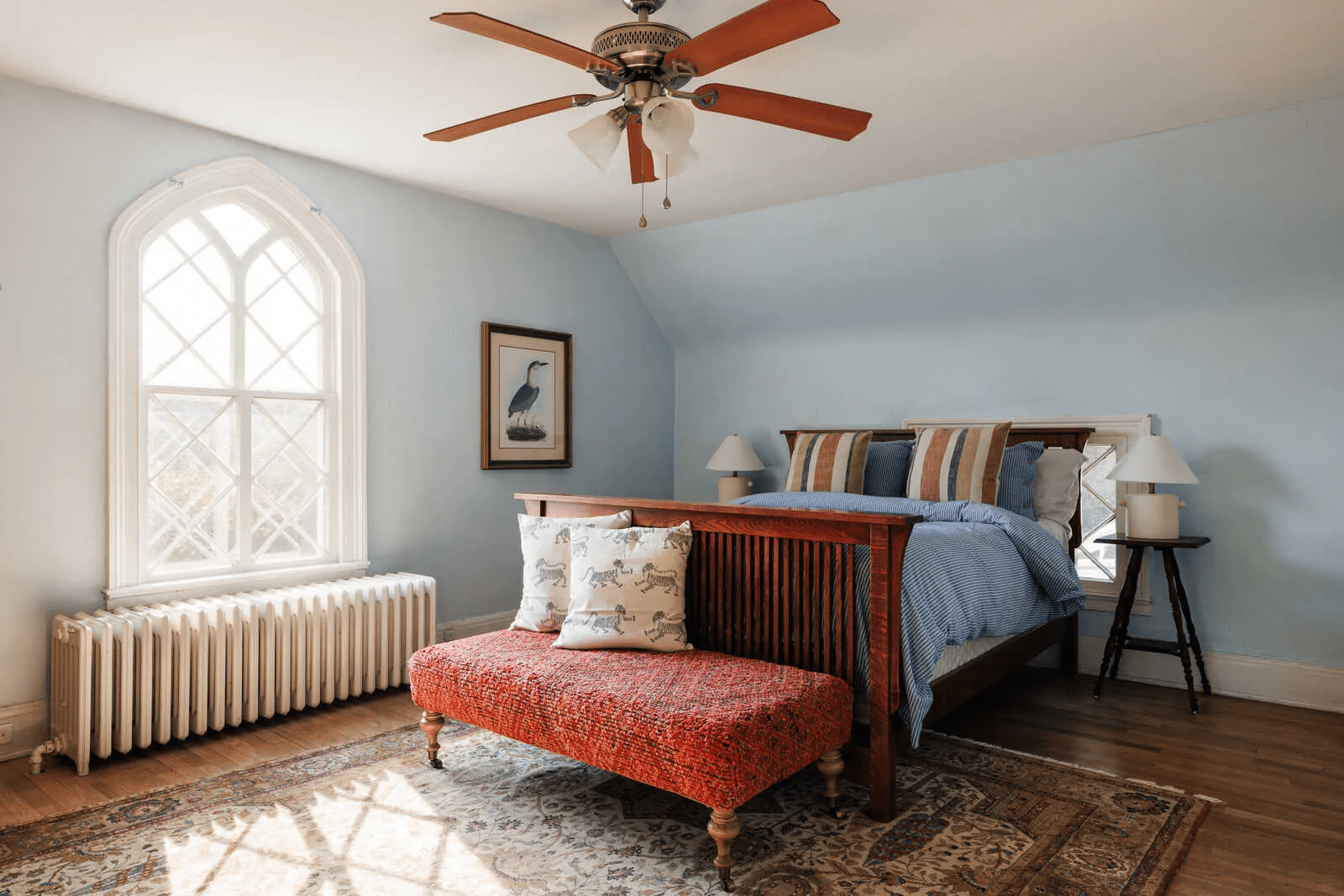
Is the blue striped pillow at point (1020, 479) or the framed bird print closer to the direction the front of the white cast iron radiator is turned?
the blue striped pillow

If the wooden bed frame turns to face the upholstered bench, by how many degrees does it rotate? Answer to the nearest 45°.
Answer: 0° — it already faces it

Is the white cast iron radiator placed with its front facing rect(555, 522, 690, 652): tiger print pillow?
yes

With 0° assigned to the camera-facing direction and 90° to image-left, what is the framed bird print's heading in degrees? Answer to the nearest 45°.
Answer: approximately 315°

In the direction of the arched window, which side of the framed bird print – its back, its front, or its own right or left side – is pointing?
right

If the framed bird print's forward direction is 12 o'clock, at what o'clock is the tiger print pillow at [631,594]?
The tiger print pillow is roughly at 1 o'clock from the framed bird print.

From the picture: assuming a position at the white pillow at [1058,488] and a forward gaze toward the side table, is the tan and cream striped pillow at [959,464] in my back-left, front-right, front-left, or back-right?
back-right

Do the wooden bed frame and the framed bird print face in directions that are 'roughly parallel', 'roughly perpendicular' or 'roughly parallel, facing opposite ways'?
roughly perpendicular

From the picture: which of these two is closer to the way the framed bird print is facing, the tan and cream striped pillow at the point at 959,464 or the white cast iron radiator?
the tan and cream striped pillow

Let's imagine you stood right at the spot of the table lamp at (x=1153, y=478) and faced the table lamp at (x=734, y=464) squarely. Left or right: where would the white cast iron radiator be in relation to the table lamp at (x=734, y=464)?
left

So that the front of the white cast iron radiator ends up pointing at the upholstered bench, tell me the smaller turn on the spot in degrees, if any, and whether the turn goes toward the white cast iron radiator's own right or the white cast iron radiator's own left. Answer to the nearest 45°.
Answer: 0° — it already faces it

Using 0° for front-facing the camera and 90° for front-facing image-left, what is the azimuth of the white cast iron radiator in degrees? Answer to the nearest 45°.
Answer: approximately 315°

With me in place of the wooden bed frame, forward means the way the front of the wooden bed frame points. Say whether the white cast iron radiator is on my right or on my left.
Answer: on my right
